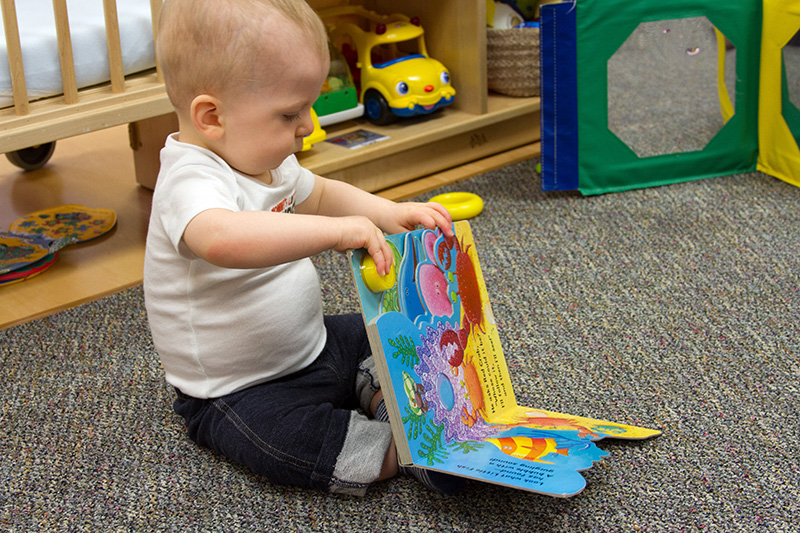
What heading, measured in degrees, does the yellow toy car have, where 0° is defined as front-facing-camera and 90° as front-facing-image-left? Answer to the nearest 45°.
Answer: approximately 315°

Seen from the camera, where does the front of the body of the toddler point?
to the viewer's right
